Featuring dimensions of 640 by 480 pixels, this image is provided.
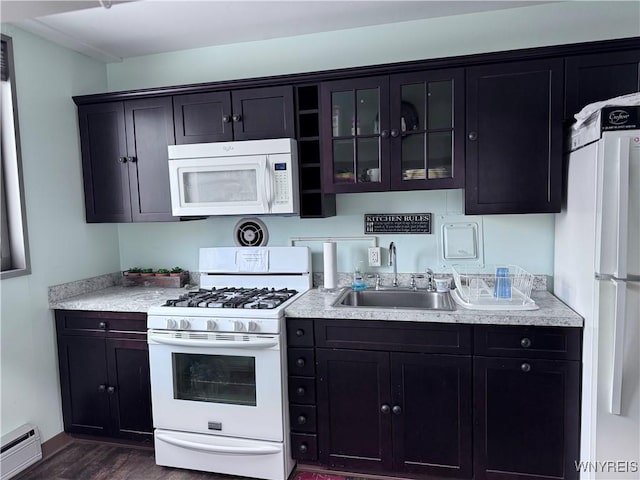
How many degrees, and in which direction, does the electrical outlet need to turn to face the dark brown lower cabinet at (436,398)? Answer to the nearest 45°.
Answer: approximately 45° to its left

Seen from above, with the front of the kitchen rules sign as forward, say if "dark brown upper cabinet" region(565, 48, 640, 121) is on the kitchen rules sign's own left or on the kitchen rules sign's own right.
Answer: on the kitchen rules sign's own left

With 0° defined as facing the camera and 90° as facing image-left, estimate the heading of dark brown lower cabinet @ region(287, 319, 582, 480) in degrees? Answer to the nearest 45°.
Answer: approximately 0°

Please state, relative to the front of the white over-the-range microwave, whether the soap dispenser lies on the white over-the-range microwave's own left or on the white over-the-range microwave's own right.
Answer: on the white over-the-range microwave's own left

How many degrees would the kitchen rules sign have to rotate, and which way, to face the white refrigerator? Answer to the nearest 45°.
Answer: approximately 45° to its left

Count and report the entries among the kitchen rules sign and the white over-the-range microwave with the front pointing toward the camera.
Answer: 2

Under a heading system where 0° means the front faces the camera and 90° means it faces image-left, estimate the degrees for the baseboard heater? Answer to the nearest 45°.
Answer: approximately 315°

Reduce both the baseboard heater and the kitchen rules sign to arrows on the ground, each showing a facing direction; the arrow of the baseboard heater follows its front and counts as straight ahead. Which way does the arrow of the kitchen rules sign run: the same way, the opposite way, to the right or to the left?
to the right

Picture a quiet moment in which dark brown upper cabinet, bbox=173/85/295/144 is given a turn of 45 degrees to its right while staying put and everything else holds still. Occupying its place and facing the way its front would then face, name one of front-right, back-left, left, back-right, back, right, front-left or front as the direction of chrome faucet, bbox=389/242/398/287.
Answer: back-left

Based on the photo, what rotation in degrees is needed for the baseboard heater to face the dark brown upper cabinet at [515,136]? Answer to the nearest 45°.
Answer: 0° — it already faces it

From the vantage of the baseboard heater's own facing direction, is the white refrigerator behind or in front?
in front

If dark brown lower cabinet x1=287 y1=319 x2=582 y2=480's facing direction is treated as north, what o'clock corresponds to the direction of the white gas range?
The white gas range is roughly at 3 o'clock from the dark brown lower cabinet.
